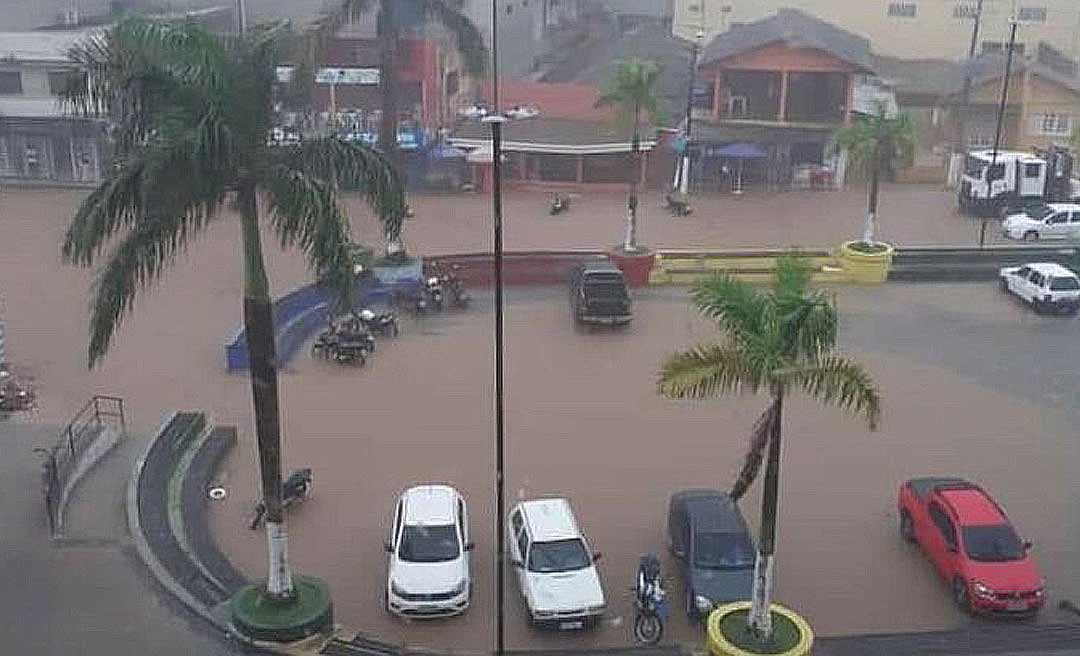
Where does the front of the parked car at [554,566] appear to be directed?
toward the camera

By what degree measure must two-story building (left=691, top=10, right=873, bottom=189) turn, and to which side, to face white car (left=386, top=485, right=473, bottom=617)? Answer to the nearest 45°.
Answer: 0° — it already faces it

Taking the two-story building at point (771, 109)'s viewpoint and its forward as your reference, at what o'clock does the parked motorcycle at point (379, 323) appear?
The parked motorcycle is roughly at 1 o'clock from the two-story building.

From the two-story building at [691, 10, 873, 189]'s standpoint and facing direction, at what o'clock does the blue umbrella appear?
The blue umbrella is roughly at 1 o'clock from the two-story building.

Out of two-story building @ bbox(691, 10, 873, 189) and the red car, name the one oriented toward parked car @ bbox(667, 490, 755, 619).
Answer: the two-story building

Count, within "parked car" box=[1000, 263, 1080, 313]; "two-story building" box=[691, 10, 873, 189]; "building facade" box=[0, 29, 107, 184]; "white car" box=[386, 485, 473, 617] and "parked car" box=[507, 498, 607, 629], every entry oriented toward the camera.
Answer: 4

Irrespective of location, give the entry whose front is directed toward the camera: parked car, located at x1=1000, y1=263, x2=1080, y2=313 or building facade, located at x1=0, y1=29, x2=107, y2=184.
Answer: the building facade

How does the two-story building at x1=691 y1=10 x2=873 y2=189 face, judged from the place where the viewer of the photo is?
facing the viewer

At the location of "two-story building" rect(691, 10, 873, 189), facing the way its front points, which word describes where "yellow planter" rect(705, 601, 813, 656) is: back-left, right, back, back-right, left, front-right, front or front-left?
front

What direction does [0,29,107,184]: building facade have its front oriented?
toward the camera

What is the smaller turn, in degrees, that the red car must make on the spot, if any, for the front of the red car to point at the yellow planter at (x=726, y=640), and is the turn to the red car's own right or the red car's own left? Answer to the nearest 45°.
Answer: approximately 90° to the red car's own right

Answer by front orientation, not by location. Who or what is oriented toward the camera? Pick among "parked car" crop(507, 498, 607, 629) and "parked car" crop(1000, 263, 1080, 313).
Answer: "parked car" crop(507, 498, 607, 629)

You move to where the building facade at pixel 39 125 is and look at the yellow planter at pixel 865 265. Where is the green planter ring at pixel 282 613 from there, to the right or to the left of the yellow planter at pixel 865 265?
right

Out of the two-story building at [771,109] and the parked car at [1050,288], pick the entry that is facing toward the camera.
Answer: the two-story building
